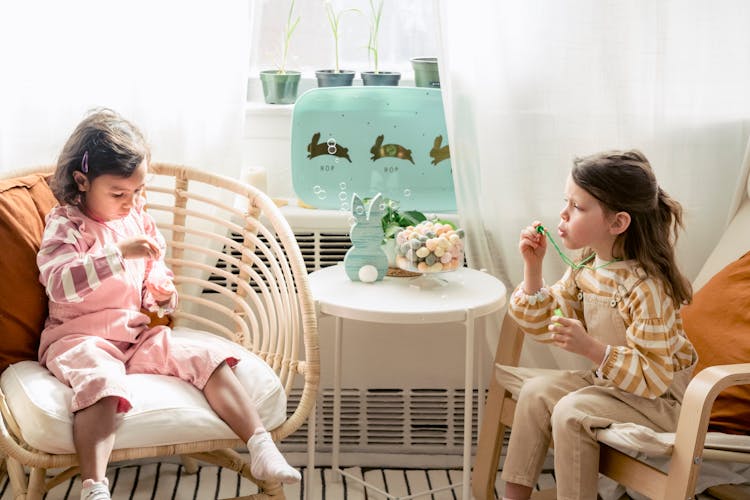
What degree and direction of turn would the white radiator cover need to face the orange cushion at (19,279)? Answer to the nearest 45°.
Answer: approximately 45° to its right

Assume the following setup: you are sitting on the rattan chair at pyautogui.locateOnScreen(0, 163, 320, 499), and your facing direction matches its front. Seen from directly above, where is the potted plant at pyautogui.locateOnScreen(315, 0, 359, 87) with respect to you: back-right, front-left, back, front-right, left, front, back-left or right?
back-left

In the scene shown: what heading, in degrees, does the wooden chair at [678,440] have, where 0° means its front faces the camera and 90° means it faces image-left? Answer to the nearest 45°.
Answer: approximately 45°

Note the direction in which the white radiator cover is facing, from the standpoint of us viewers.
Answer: facing the viewer

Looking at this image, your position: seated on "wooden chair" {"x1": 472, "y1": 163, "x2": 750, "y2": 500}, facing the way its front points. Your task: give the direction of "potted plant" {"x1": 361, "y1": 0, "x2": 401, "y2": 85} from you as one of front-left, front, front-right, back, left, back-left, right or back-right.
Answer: right

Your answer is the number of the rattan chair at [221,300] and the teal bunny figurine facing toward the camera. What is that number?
1
